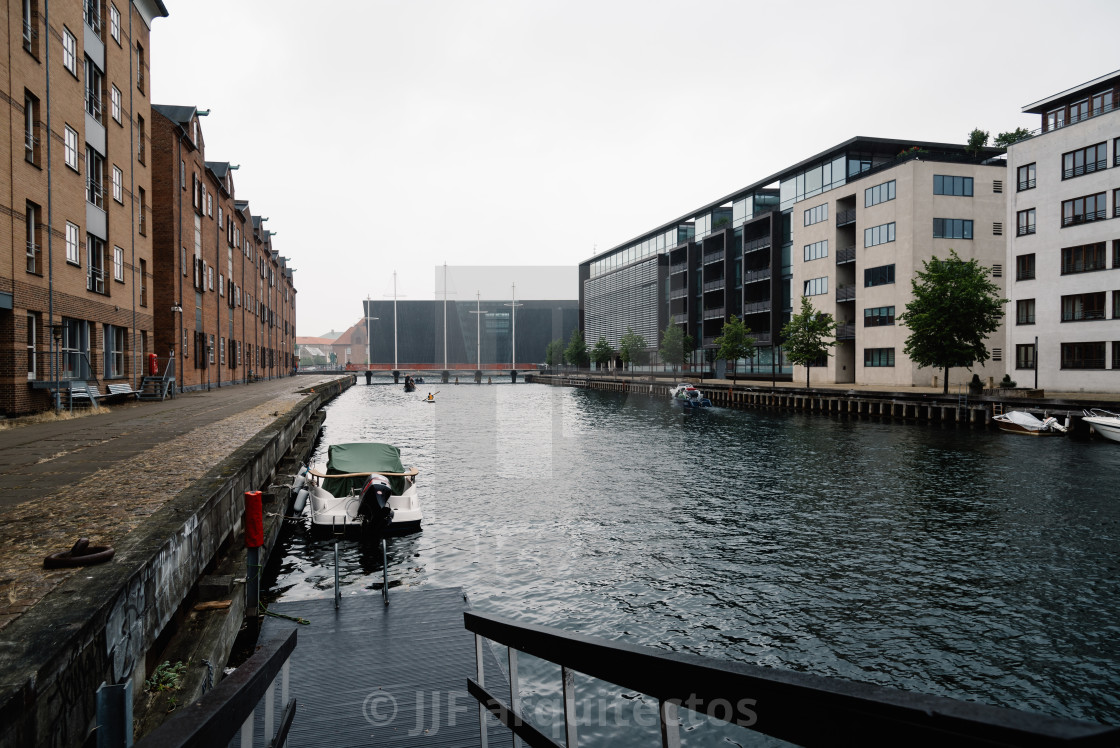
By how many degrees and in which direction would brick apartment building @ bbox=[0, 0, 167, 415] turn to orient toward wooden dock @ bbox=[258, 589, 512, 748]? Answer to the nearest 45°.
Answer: approximately 45° to its right

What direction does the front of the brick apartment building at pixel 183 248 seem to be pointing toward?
to the viewer's right

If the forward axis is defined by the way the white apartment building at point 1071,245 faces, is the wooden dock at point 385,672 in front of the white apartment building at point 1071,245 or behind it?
in front

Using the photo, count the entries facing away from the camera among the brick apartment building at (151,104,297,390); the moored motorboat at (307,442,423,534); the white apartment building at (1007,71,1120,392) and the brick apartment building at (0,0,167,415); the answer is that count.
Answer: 1

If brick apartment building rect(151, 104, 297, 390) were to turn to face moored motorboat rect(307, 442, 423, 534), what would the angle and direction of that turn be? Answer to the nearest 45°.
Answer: approximately 90° to its right

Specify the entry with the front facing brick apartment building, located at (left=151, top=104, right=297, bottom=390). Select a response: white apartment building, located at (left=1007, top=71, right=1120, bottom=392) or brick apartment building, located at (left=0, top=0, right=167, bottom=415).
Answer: the white apartment building

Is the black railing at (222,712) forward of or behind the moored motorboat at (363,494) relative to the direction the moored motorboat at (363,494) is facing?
behind

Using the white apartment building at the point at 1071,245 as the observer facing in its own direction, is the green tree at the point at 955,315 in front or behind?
in front

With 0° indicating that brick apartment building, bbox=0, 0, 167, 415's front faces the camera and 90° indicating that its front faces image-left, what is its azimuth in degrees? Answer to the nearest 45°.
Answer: approximately 315°

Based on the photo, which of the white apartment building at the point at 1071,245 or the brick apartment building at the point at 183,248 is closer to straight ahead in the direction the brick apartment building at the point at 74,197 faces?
the white apartment building

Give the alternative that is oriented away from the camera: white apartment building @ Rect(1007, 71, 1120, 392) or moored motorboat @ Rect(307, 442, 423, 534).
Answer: the moored motorboat

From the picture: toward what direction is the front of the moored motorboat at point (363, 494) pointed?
away from the camera

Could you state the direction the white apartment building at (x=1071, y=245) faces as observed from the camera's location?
facing the viewer and to the left of the viewer

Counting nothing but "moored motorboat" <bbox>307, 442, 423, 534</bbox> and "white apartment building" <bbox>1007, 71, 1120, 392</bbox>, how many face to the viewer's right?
0

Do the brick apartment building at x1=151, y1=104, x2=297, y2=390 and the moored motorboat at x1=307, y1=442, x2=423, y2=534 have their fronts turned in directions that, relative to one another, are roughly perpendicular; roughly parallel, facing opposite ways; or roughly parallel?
roughly perpendicular

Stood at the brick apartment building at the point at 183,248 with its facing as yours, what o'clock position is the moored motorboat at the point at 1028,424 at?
The moored motorboat is roughly at 1 o'clock from the brick apartment building.

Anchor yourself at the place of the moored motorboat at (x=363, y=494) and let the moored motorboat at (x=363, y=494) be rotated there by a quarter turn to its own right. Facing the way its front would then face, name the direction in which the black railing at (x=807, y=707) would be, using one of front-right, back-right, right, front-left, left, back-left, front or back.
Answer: right

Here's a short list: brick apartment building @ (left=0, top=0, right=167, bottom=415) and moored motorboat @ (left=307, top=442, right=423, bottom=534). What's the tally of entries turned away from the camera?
1

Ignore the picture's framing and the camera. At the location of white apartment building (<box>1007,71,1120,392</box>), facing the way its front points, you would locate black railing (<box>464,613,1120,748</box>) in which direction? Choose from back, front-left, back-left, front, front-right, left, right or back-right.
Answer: front-left
